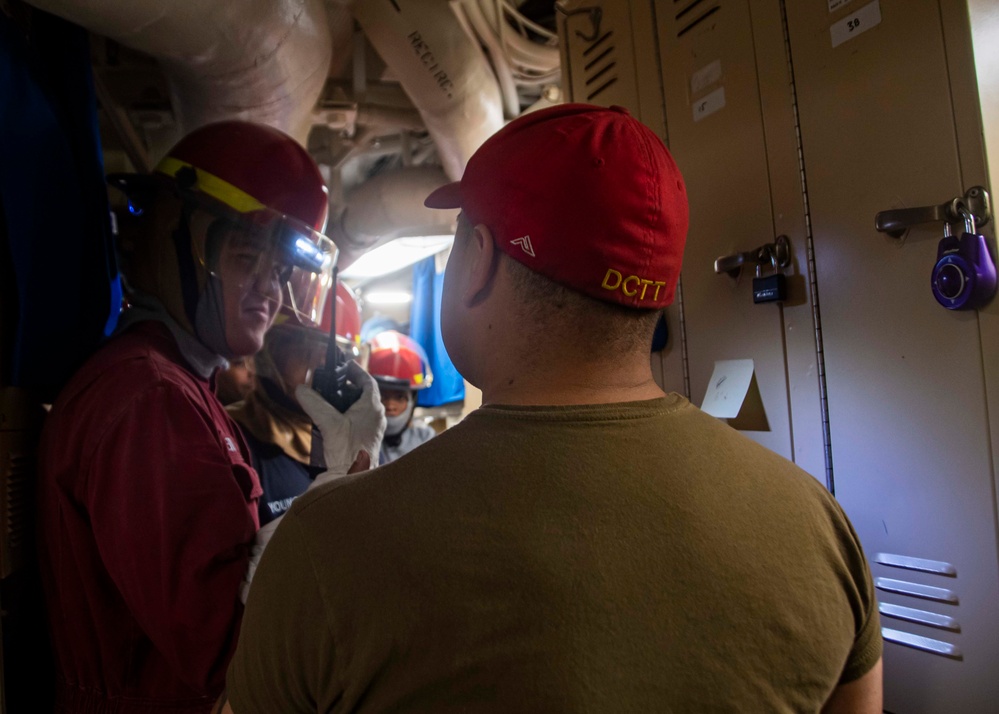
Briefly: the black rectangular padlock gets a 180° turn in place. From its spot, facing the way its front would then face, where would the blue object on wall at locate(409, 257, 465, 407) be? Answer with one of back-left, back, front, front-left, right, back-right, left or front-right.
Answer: left

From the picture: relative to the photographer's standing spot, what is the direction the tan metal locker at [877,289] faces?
facing the viewer and to the left of the viewer

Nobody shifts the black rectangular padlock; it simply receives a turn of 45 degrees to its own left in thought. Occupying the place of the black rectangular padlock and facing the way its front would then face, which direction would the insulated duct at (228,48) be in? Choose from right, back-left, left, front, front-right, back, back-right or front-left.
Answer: right

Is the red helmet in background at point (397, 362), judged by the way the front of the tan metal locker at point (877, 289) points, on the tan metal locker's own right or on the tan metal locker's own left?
on the tan metal locker's own right

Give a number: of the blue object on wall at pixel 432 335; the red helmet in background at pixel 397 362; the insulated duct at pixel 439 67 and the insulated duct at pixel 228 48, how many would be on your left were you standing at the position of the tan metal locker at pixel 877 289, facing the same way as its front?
0

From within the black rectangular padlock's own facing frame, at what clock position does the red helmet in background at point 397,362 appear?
The red helmet in background is roughly at 3 o'clock from the black rectangular padlock.

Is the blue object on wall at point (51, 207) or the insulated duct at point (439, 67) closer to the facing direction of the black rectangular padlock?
the blue object on wall

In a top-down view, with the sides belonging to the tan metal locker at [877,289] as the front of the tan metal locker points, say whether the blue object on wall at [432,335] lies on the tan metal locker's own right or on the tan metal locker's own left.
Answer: on the tan metal locker's own right

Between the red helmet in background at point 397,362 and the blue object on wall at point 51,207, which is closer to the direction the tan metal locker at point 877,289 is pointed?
the blue object on wall

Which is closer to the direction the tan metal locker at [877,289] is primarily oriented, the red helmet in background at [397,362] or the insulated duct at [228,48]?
the insulated duct

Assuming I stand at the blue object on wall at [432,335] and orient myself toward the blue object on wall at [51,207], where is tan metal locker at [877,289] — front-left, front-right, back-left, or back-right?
front-left

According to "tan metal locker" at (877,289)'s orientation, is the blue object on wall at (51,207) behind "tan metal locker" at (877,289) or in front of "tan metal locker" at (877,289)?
in front
